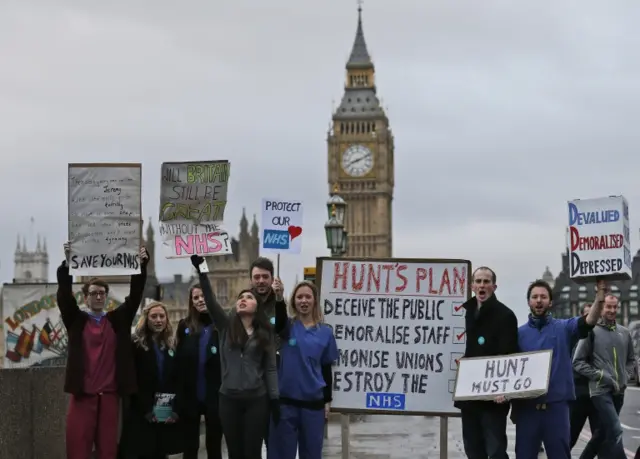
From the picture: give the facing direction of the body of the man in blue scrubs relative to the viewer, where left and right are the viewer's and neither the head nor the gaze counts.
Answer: facing the viewer

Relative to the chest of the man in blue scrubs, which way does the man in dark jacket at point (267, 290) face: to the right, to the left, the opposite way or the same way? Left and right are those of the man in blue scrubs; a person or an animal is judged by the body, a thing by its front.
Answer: the same way

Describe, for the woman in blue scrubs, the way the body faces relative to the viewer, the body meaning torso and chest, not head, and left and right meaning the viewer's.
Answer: facing the viewer

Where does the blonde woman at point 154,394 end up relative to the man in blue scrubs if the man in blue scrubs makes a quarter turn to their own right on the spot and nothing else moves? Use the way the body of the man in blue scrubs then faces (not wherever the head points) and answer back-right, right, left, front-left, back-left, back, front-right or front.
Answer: front

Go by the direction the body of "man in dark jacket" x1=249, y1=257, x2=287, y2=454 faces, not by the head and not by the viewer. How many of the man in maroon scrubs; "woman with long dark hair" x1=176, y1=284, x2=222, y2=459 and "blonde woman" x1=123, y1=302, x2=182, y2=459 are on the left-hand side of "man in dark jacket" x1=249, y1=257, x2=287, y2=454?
0

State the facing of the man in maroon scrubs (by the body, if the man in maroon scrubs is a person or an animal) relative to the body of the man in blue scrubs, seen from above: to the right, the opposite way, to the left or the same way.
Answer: the same way

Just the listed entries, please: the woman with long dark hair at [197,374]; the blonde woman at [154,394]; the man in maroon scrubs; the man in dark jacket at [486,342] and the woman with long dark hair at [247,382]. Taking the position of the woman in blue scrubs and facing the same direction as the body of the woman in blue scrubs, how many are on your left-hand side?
1

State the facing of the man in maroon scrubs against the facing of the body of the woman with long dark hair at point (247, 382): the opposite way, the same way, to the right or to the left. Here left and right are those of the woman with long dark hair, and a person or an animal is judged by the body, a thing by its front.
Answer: the same way

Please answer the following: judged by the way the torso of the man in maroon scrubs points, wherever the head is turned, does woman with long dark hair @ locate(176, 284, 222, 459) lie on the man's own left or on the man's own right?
on the man's own left

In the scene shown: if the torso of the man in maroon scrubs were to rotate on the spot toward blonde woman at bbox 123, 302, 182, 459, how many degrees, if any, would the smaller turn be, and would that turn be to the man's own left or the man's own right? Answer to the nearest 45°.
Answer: approximately 135° to the man's own left

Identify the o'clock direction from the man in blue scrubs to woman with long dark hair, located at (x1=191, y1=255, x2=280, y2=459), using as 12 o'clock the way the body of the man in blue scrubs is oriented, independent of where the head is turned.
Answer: The woman with long dark hair is roughly at 2 o'clock from the man in blue scrubs.

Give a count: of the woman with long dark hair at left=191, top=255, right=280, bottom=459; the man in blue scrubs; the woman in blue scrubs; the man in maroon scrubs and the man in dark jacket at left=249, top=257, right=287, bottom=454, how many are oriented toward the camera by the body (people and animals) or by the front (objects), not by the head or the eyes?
5

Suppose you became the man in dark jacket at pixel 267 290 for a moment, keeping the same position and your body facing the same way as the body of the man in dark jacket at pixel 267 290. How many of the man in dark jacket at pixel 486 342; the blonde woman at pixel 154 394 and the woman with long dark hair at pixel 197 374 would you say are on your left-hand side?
1

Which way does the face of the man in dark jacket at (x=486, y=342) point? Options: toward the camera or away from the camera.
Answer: toward the camera

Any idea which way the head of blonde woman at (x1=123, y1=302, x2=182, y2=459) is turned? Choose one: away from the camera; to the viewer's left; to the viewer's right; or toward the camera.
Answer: toward the camera

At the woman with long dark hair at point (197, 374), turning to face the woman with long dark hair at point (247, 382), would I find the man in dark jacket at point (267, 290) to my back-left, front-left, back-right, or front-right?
front-left
